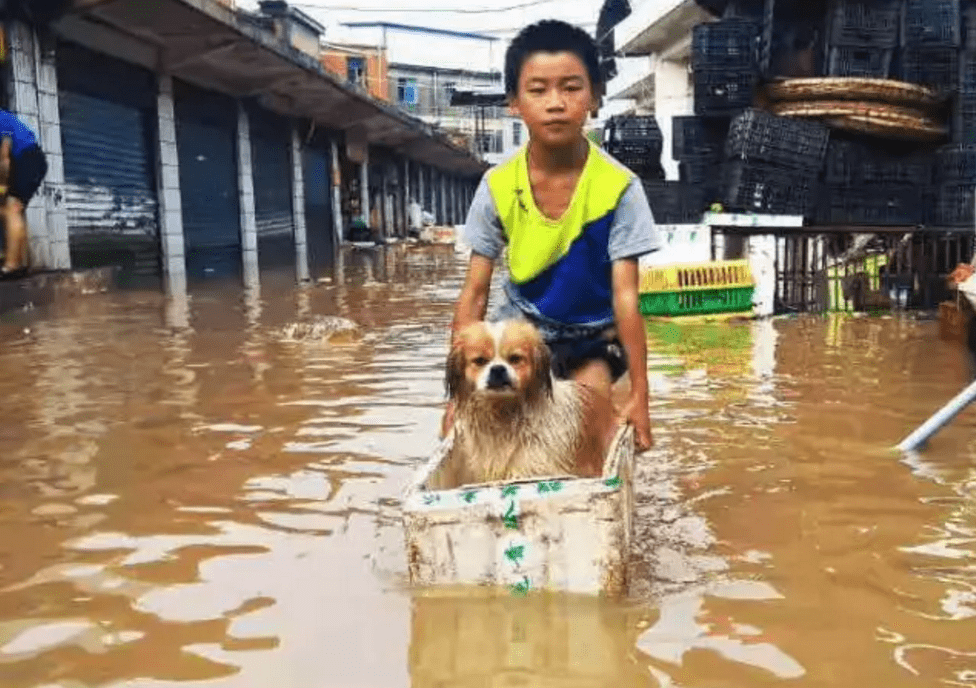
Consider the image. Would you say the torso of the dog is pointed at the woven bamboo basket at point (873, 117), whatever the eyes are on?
no

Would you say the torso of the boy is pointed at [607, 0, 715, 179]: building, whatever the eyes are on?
no

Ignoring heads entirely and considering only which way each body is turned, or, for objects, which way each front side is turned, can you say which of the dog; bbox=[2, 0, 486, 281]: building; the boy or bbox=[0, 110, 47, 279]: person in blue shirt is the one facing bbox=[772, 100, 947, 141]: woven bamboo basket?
the building

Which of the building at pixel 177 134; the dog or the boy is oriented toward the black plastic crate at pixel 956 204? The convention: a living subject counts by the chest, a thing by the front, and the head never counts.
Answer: the building

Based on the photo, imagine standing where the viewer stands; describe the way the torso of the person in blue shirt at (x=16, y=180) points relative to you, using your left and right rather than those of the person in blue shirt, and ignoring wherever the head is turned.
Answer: facing to the left of the viewer

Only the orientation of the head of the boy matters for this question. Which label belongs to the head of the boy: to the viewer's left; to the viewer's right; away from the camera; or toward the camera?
toward the camera

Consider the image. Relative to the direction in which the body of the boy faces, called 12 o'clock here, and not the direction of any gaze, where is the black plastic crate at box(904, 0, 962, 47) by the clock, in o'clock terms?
The black plastic crate is roughly at 7 o'clock from the boy.

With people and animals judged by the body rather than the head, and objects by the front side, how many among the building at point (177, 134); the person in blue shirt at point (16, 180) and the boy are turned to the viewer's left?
1

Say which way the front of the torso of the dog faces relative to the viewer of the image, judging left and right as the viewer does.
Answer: facing the viewer and to the left of the viewer

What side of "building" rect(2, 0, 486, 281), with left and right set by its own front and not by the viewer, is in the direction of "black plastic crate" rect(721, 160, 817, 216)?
front

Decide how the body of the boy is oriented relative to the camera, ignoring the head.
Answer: toward the camera

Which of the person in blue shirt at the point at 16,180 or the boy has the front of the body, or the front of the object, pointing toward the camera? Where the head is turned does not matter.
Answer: the boy

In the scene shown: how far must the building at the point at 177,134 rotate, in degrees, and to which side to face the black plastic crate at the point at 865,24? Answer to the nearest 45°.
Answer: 0° — it already faces it

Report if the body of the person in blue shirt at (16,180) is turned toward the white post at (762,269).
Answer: no
